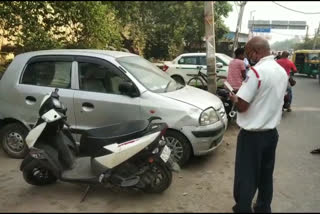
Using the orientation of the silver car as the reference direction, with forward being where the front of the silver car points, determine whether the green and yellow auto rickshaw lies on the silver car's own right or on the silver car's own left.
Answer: on the silver car's own left

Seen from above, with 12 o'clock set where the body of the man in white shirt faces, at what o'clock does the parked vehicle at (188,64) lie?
The parked vehicle is roughly at 1 o'clock from the man in white shirt.

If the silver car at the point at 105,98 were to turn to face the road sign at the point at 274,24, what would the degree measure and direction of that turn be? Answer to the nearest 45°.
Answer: approximately 45° to its left

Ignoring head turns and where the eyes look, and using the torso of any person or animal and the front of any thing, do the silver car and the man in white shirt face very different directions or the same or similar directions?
very different directions

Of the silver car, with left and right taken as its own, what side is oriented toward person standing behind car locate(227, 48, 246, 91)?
left

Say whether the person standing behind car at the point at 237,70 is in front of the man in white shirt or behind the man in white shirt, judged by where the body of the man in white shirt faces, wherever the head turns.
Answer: in front

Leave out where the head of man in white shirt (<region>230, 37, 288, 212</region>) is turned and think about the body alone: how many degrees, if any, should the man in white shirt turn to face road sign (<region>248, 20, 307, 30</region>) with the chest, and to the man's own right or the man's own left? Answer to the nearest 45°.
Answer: approximately 45° to the man's own right

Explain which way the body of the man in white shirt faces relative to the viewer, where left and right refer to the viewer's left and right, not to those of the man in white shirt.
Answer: facing away from the viewer and to the left of the viewer

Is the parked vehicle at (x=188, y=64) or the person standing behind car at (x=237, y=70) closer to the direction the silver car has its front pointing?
the person standing behind car

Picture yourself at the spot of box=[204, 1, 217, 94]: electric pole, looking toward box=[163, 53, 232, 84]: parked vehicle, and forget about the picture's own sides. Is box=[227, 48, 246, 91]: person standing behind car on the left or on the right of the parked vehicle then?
right
